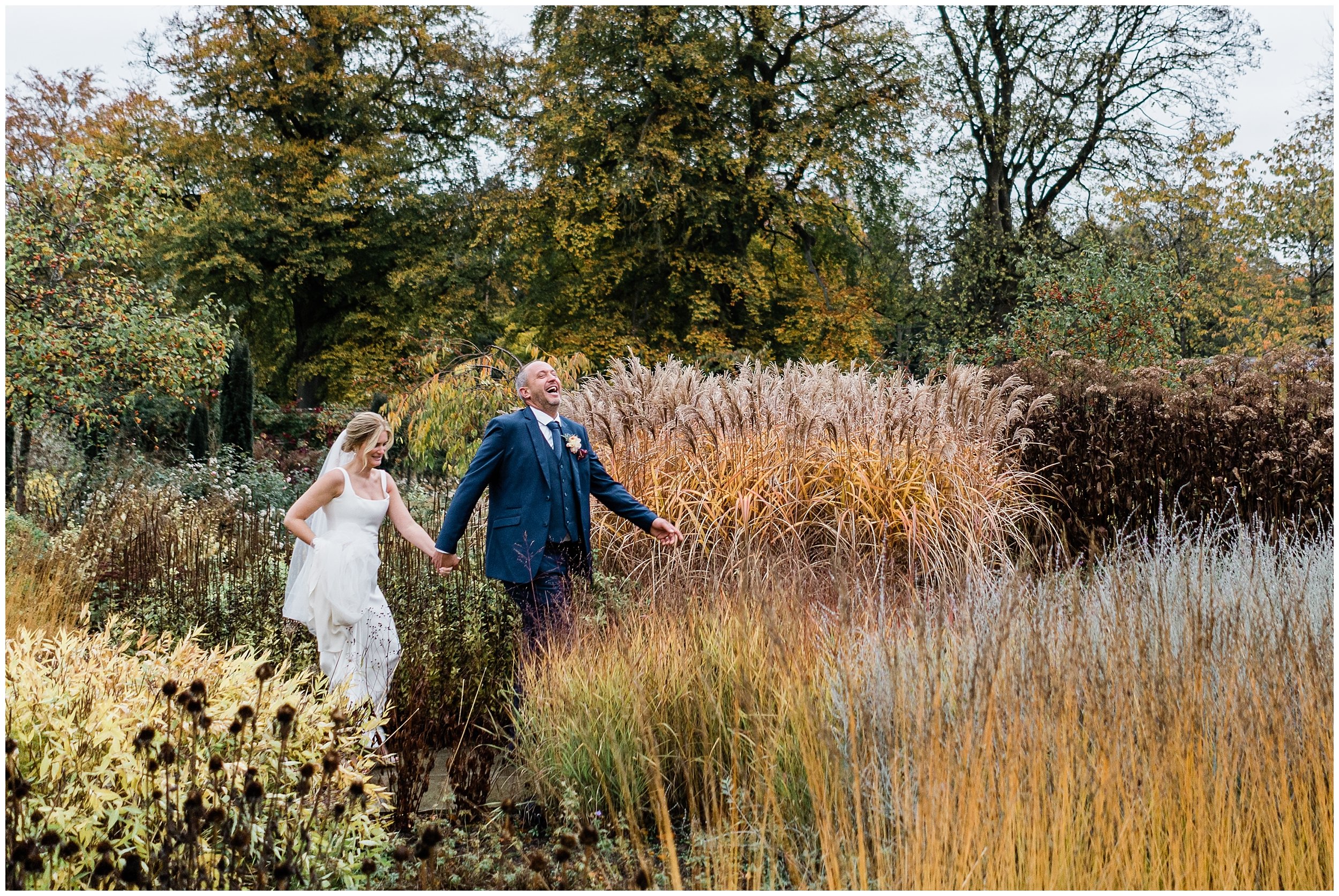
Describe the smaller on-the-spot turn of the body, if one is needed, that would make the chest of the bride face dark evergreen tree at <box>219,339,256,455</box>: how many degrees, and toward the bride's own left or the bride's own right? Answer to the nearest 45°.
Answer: approximately 135° to the bride's own left

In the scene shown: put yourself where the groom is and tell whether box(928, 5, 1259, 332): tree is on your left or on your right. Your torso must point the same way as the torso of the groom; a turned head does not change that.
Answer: on your left

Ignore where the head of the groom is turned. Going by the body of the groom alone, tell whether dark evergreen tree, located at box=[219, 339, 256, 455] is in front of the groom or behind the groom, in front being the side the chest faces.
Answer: behind

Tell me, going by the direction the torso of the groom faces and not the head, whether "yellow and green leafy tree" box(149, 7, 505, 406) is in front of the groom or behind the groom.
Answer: behind

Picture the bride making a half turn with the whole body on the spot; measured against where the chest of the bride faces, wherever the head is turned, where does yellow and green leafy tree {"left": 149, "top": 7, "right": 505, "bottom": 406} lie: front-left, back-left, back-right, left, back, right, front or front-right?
front-right

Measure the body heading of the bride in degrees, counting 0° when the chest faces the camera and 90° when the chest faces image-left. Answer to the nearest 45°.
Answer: approximately 315°

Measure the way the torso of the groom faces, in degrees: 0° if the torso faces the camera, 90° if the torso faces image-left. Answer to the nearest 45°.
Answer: approximately 315°

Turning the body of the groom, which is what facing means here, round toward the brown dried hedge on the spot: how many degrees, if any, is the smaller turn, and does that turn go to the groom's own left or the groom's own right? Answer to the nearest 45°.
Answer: approximately 90° to the groom's own left
